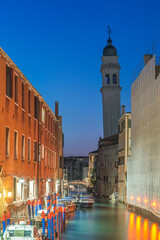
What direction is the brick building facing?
to the viewer's right

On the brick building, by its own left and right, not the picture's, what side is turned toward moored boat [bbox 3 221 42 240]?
right

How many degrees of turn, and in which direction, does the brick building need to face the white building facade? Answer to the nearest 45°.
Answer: approximately 45° to its left

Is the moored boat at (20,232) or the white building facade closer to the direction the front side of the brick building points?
the white building facade
